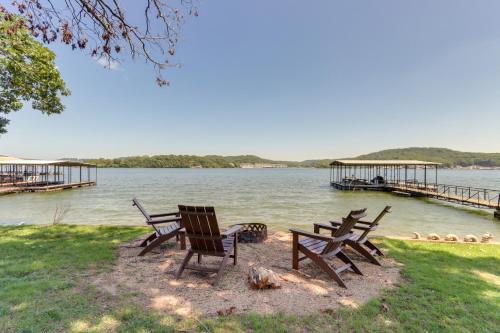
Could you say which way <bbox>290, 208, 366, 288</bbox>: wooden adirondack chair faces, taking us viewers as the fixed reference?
facing away from the viewer and to the left of the viewer

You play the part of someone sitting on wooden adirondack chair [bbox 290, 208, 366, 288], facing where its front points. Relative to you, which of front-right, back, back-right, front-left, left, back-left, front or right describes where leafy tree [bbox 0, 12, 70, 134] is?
front-left

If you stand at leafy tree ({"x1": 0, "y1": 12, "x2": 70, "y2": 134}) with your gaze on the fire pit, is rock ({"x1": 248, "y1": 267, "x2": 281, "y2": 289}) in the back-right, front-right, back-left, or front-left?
front-right

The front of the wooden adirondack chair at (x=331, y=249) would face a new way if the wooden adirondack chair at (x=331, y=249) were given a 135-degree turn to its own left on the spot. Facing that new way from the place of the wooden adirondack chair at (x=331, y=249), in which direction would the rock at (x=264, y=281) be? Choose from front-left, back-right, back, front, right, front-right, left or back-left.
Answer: front-right

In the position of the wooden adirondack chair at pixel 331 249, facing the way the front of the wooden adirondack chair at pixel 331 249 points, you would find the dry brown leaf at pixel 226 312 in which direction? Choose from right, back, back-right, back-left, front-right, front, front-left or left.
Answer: left

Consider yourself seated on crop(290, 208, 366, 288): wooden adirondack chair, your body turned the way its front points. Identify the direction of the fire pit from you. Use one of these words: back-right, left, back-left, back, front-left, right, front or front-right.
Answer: front

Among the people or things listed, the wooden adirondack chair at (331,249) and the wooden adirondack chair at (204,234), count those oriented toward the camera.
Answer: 0

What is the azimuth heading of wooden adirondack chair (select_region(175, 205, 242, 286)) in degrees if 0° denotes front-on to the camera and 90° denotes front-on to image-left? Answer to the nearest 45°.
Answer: approximately 225°

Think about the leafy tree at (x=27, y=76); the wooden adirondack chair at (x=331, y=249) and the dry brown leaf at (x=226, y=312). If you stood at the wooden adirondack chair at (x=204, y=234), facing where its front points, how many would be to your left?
1

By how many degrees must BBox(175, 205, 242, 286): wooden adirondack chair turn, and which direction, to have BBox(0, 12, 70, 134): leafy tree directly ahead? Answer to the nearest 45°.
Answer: approximately 90° to its left
